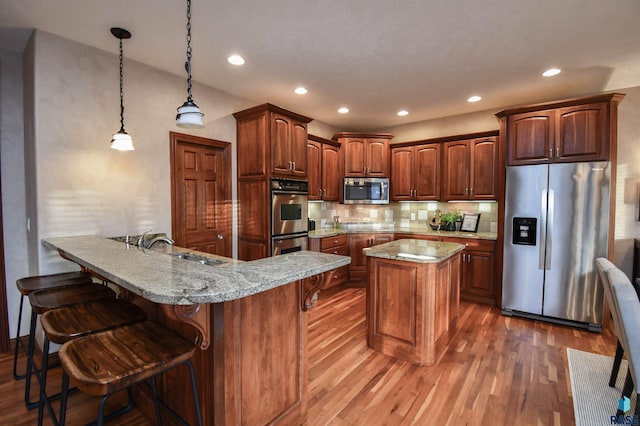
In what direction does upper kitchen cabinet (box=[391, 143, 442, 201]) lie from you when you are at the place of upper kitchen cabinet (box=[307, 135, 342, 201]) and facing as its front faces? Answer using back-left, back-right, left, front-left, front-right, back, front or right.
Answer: front-left

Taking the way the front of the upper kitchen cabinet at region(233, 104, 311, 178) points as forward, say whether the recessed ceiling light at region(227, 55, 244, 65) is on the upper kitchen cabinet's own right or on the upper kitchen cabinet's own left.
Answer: on the upper kitchen cabinet's own right

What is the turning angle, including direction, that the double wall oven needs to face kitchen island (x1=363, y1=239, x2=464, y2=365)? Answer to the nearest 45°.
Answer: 0° — it already faces it

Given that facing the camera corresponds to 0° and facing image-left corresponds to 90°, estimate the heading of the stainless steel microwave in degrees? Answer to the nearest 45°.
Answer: approximately 0°

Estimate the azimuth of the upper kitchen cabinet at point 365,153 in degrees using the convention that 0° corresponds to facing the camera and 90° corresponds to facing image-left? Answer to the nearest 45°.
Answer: approximately 0°

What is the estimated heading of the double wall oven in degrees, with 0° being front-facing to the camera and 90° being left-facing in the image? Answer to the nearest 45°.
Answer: approximately 315°

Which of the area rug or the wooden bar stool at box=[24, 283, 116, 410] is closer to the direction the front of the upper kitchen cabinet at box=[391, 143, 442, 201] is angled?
the wooden bar stool

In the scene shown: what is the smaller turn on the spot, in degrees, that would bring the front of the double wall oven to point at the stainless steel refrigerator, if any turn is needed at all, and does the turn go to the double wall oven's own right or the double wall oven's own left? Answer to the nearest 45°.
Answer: approximately 45° to the double wall oven's own left

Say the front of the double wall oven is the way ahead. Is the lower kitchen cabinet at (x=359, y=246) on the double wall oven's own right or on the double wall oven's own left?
on the double wall oven's own left

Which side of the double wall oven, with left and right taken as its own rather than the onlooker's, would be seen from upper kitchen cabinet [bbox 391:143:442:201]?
left

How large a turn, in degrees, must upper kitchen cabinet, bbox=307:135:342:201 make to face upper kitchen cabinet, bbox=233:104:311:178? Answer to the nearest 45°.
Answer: approximately 90° to its right

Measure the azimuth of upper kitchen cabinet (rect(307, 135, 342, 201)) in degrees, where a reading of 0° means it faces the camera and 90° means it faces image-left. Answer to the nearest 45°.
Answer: approximately 315°

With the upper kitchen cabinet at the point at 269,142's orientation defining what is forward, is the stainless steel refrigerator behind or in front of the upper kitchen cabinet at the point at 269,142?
in front

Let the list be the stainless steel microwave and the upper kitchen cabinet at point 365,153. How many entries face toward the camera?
2
